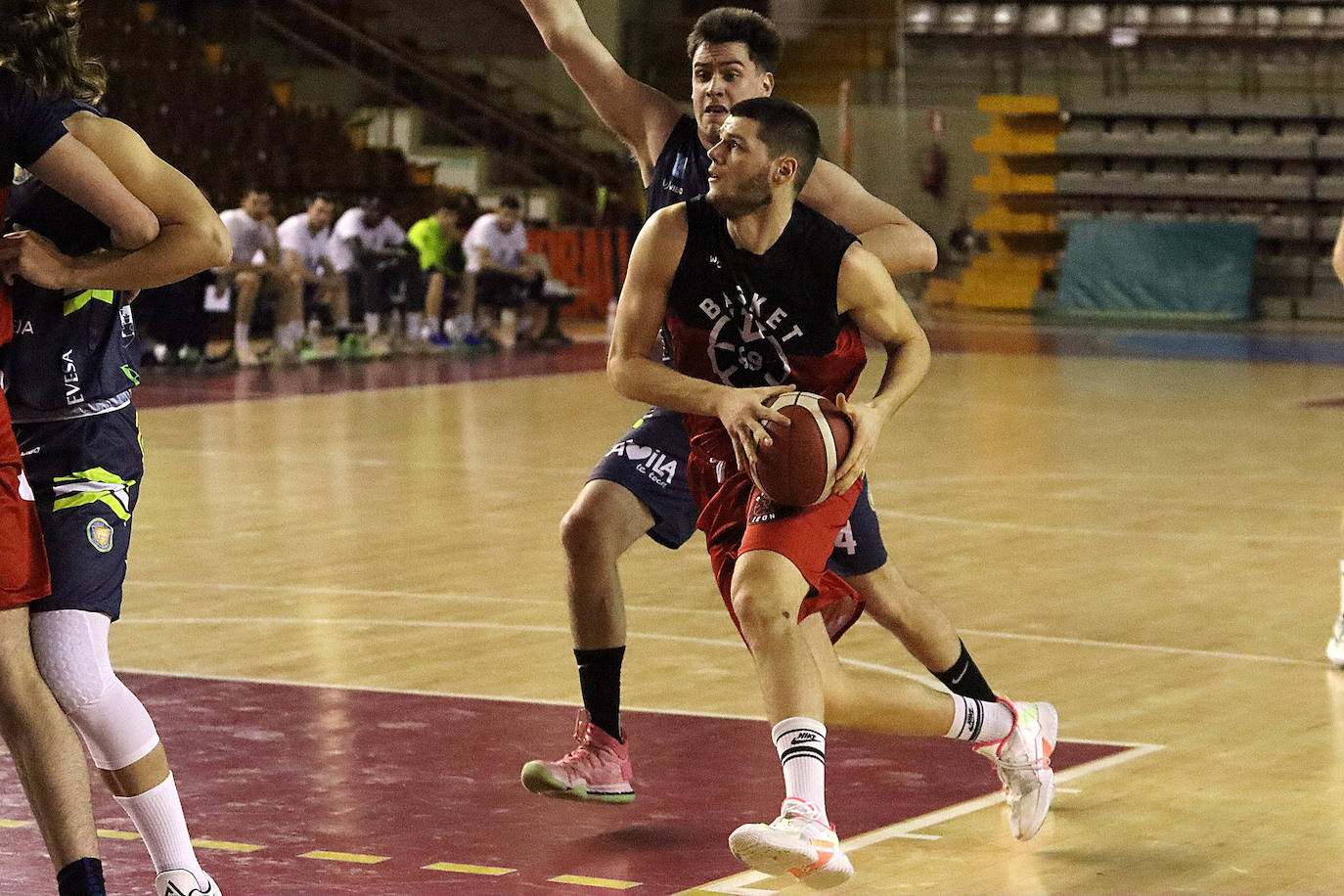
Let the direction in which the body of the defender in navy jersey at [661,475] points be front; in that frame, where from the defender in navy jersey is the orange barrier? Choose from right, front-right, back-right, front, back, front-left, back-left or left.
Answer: back-right

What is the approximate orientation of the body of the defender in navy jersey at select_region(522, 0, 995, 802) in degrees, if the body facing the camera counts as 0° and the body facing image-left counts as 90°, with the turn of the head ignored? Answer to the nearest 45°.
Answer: approximately 45°
